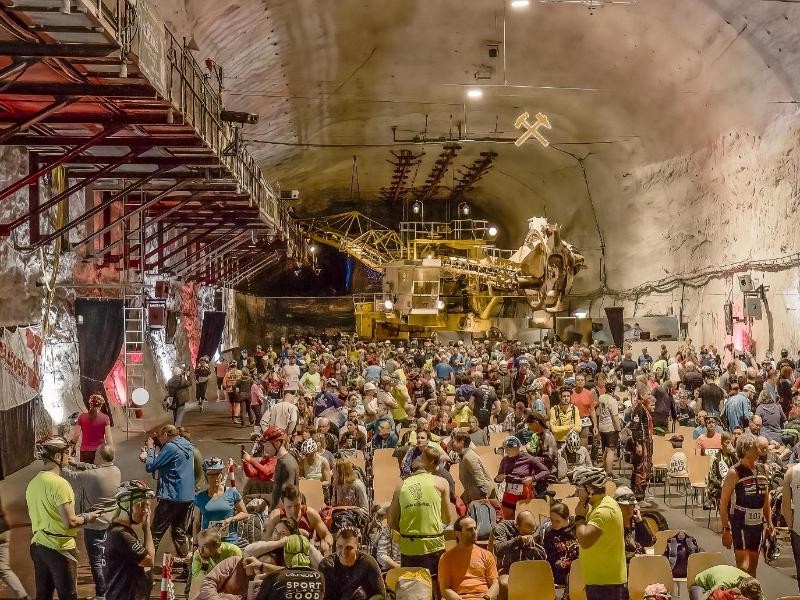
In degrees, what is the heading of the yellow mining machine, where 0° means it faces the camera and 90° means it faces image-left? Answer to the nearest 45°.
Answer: approximately 315°

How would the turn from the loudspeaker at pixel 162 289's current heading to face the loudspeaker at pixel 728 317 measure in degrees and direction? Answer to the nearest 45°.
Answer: approximately 45° to its left

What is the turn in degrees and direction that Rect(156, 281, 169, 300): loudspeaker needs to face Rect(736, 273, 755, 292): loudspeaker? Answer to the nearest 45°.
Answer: approximately 45° to its left
